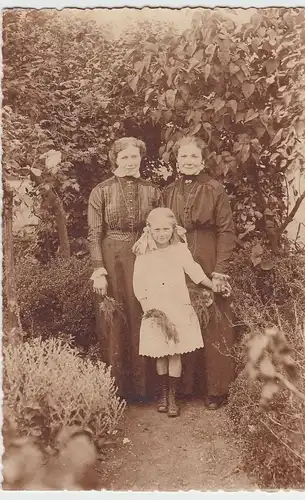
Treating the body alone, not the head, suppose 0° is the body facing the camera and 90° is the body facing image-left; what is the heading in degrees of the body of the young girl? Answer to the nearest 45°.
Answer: approximately 0°

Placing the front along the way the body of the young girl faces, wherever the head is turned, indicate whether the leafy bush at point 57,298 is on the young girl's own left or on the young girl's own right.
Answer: on the young girl's own right

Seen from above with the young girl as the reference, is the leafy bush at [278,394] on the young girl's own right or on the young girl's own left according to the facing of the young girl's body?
on the young girl's own left

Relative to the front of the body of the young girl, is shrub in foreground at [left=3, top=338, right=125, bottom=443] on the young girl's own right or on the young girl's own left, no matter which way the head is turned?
on the young girl's own right

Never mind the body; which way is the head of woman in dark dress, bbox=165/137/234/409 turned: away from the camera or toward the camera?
toward the camera
